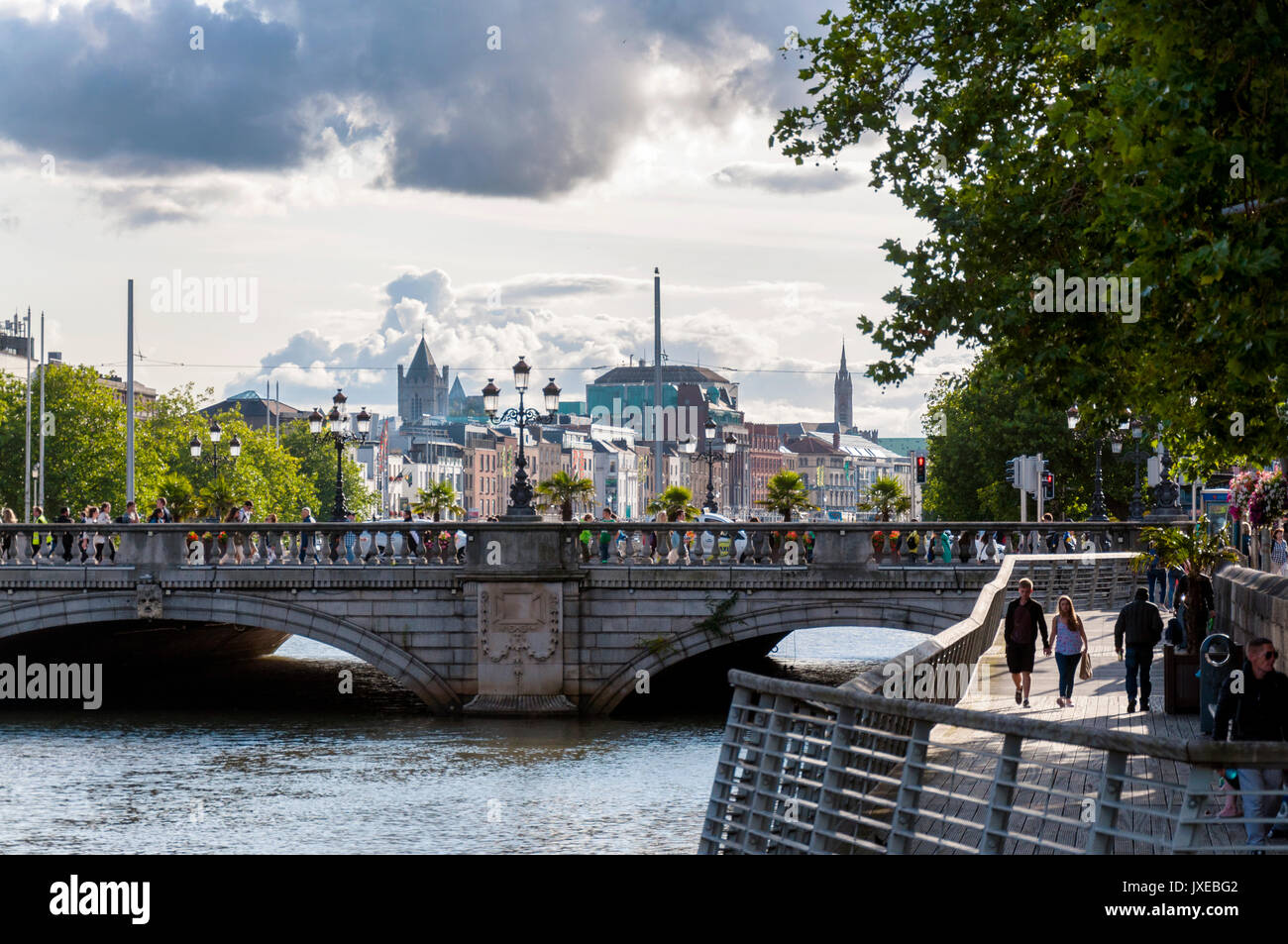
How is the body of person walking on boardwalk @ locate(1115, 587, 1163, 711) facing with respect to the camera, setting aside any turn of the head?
away from the camera

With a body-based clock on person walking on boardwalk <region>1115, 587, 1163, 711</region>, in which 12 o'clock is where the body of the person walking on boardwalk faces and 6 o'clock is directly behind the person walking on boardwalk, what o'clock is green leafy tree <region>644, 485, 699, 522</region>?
The green leafy tree is roughly at 11 o'clock from the person walking on boardwalk.

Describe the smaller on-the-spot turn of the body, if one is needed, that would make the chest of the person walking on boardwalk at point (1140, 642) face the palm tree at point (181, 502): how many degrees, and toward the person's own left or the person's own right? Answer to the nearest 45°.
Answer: approximately 45° to the person's own left

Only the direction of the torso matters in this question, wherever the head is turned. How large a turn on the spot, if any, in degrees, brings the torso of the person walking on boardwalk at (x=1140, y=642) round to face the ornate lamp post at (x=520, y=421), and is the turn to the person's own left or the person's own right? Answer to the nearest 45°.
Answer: approximately 45° to the person's own left

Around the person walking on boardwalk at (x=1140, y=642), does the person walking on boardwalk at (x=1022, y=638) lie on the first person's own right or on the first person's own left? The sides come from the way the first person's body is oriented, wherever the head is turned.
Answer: on the first person's own left

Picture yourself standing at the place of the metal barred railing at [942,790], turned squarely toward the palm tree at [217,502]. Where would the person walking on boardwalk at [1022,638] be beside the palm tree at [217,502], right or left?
right
